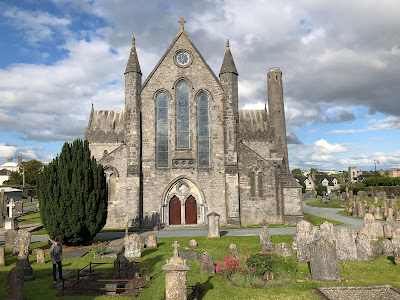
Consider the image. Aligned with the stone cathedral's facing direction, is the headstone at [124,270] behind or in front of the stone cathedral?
in front

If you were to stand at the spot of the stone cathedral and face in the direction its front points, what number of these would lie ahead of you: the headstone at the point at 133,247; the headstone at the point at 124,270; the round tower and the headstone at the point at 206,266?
3

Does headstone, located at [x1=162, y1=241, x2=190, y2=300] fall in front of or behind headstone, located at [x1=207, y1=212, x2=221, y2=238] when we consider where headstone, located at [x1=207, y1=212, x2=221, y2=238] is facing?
in front

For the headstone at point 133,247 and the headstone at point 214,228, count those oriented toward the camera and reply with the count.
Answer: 2

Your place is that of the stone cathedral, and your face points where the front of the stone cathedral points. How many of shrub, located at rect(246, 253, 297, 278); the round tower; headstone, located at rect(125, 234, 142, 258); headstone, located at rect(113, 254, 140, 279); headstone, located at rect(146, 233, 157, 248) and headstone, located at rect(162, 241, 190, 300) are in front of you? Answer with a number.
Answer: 5

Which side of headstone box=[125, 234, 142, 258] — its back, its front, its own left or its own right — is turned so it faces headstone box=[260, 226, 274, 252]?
left

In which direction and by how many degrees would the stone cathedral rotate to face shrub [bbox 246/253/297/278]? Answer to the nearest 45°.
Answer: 0° — it already faces it

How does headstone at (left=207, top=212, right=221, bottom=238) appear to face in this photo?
toward the camera

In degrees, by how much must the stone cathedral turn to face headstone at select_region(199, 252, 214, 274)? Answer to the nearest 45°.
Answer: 0° — it already faces it

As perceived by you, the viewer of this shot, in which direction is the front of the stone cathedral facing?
facing the viewer

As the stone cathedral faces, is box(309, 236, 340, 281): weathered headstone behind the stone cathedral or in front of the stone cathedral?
in front

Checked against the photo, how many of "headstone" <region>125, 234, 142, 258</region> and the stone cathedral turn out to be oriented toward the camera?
2

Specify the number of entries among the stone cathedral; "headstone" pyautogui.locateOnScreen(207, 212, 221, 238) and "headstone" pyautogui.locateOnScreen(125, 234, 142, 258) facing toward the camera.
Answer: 3

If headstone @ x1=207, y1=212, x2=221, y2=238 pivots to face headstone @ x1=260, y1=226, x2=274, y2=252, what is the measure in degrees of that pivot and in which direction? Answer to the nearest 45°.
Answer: approximately 45° to its left

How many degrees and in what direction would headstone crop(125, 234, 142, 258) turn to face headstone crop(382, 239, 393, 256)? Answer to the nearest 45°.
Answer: approximately 90° to its left

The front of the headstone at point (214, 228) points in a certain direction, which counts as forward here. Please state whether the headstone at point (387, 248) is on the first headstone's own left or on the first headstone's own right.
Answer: on the first headstone's own left

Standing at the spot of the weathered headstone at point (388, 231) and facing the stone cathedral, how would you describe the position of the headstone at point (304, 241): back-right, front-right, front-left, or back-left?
front-left
